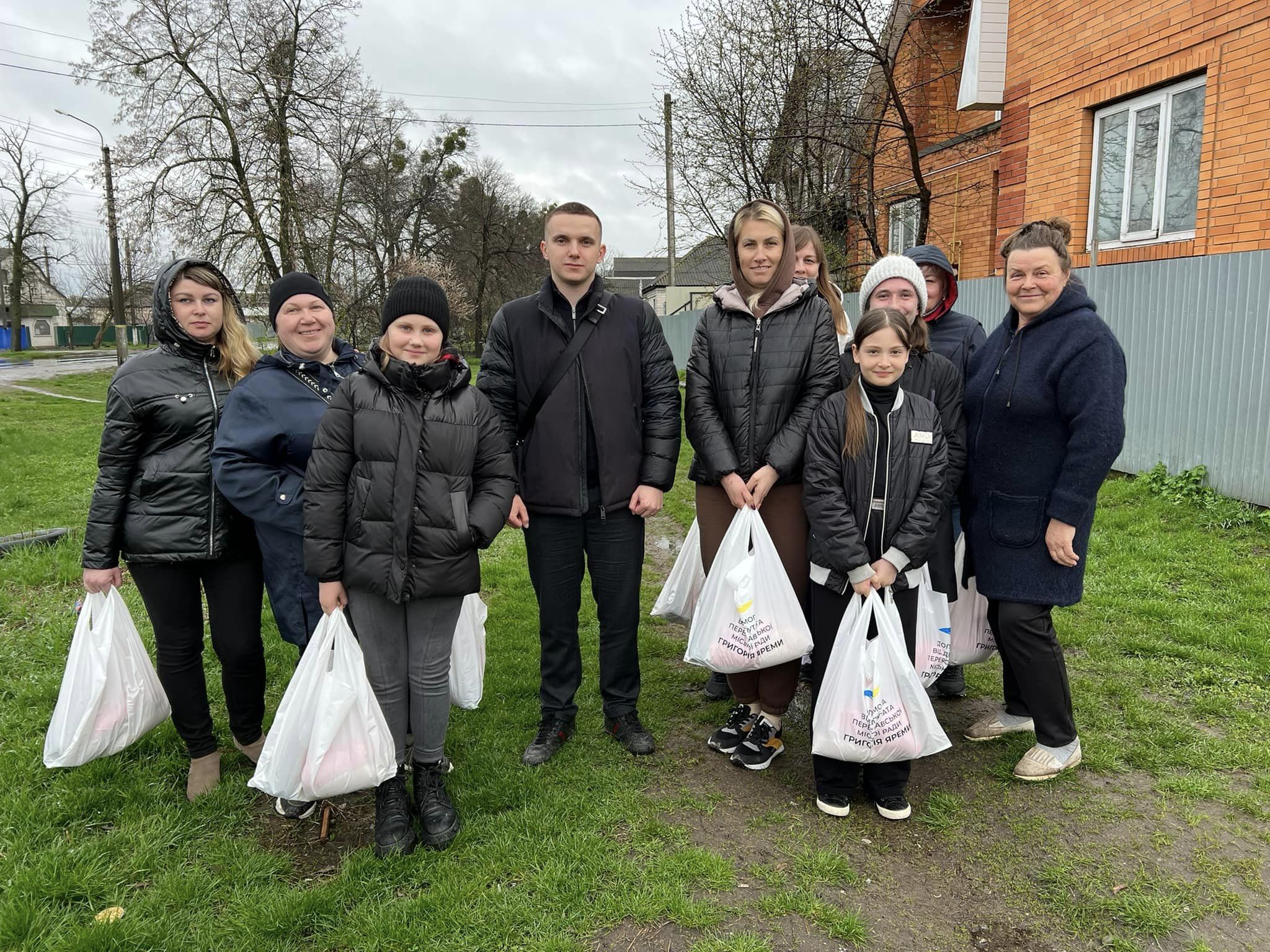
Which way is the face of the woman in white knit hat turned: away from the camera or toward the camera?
toward the camera

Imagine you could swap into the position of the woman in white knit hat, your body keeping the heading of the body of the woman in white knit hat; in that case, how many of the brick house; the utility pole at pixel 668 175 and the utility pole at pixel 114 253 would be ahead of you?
0

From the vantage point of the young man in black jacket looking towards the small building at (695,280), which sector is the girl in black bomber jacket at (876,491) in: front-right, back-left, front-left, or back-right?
back-right

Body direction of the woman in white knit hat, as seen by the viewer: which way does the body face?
toward the camera

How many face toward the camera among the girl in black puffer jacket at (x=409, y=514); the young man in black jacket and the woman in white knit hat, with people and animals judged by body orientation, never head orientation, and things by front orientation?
3

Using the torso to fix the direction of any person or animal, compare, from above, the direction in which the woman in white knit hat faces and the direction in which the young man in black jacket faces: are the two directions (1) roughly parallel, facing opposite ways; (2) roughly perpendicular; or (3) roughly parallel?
roughly parallel

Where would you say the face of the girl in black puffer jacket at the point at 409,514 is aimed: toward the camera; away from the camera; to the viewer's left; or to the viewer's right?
toward the camera

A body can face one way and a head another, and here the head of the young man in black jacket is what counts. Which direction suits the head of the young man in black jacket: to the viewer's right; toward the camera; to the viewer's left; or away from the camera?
toward the camera

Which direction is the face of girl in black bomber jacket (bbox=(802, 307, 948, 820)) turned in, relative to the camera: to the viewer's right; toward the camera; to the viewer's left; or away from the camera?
toward the camera

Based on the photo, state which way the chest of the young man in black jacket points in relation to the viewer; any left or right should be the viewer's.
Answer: facing the viewer

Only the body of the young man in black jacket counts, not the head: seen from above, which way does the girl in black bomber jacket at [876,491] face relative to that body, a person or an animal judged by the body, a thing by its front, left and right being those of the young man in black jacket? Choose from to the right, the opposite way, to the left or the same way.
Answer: the same way

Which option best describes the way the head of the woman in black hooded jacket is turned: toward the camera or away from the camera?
toward the camera

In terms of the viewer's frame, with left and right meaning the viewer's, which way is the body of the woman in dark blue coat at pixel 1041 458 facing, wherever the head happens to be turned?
facing the viewer and to the left of the viewer

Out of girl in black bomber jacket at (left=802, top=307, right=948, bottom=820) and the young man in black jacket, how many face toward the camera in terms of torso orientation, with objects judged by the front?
2

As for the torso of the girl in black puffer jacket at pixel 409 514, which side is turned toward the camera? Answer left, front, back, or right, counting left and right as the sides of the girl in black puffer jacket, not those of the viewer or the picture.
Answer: front

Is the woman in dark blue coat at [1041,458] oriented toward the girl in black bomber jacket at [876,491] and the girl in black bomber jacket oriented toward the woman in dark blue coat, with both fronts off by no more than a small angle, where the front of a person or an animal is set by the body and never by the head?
no
